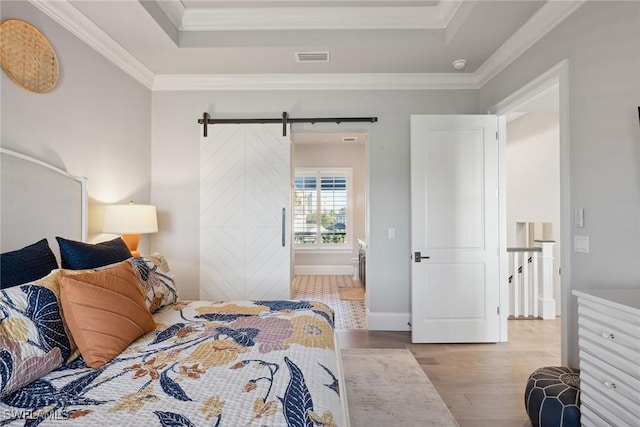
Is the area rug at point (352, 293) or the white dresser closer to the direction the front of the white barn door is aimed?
the white dresser

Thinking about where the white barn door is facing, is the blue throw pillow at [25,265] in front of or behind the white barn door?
in front

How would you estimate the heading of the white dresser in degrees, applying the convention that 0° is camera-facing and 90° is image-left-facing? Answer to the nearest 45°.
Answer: approximately 45°

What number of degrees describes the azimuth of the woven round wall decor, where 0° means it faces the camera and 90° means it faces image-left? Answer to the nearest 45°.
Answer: approximately 315°

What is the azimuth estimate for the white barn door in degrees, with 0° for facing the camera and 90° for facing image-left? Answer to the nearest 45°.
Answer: approximately 0°

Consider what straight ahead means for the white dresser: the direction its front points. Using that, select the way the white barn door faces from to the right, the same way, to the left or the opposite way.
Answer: to the left

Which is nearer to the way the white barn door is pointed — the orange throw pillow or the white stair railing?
the orange throw pillow

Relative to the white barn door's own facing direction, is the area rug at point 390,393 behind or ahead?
ahead

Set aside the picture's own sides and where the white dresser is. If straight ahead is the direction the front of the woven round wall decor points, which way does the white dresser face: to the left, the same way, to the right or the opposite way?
the opposite way

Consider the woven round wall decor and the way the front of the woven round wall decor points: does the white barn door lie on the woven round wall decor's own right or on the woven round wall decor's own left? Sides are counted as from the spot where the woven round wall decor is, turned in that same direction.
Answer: on the woven round wall decor's own left
